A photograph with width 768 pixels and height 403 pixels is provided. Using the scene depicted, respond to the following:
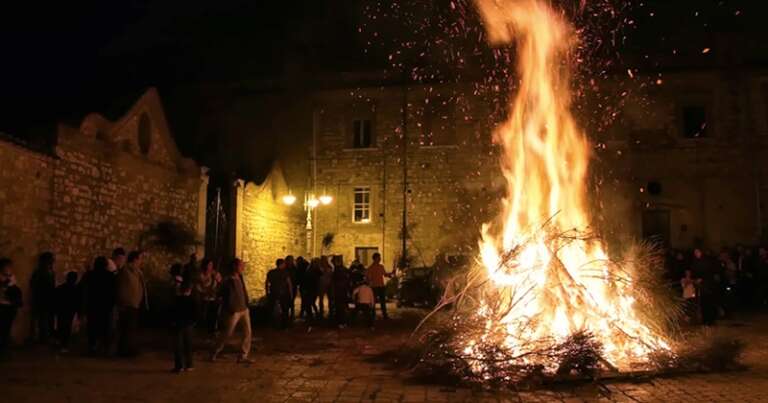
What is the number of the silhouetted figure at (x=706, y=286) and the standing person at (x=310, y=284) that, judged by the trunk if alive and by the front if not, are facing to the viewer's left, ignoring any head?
1

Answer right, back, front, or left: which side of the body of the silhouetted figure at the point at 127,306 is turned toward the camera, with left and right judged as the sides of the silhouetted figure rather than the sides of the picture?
right

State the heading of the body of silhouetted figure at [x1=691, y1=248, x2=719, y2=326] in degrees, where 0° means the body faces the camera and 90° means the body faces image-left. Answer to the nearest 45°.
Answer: approximately 90°

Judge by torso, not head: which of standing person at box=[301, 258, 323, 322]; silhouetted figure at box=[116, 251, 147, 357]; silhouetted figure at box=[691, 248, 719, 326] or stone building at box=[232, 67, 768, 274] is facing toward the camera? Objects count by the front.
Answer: the stone building

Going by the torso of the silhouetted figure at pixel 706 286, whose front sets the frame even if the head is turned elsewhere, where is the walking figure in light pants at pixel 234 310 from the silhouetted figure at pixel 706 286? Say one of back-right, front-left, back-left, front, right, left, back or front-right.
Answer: front-left

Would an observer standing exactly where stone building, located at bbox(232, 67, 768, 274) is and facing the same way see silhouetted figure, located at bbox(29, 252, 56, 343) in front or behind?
in front

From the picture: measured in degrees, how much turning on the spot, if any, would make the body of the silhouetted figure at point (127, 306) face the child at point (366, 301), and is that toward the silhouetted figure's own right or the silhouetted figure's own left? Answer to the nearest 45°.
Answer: approximately 45° to the silhouetted figure's own left
